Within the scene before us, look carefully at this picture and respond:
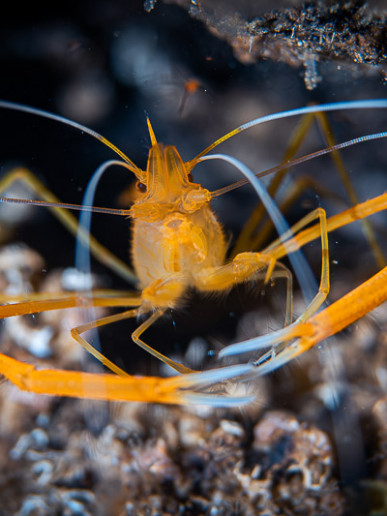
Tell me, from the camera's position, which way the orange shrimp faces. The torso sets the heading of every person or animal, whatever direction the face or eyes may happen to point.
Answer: facing the viewer
